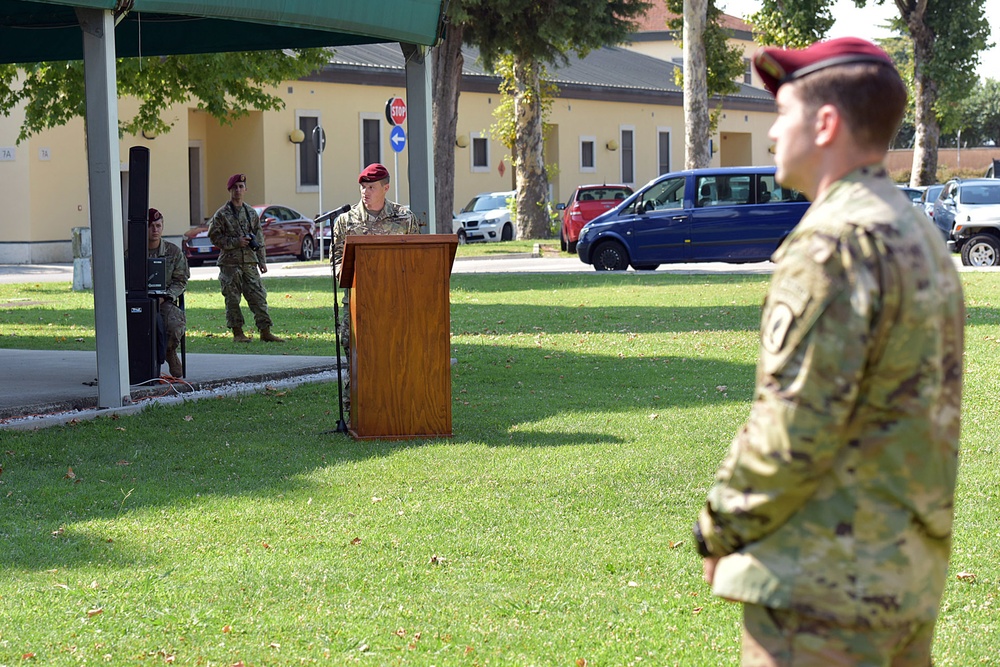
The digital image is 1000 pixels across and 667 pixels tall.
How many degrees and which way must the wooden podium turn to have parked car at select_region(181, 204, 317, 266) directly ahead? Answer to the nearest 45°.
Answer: approximately 180°

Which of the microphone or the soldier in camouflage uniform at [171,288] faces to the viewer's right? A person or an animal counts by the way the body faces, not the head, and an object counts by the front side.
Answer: the microphone

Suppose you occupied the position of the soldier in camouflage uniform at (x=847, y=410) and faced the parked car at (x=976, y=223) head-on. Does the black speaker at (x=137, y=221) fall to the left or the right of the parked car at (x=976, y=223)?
left

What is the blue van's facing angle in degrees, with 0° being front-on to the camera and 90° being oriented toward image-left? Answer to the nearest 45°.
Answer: approximately 90°

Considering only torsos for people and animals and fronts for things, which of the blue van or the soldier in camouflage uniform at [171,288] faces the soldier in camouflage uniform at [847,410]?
the soldier in camouflage uniform at [171,288]

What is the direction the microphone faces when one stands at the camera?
facing to the right of the viewer

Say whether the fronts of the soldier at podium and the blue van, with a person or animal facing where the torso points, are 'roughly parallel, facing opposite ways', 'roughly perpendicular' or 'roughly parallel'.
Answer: roughly perpendicular

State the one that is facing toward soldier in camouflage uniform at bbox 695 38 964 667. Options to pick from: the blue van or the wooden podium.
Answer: the wooden podium

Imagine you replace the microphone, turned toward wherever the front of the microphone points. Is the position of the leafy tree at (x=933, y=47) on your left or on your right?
on your left

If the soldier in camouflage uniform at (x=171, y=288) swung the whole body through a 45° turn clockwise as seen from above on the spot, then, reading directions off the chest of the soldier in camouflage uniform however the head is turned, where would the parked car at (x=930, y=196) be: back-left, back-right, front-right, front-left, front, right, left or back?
back

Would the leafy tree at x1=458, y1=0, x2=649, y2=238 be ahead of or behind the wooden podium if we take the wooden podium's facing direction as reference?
behind

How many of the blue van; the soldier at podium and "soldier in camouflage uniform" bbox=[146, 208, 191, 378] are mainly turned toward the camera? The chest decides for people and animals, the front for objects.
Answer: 2

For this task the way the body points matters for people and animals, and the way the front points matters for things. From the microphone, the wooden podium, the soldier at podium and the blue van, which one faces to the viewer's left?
the blue van

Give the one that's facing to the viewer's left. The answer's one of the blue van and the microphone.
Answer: the blue van
